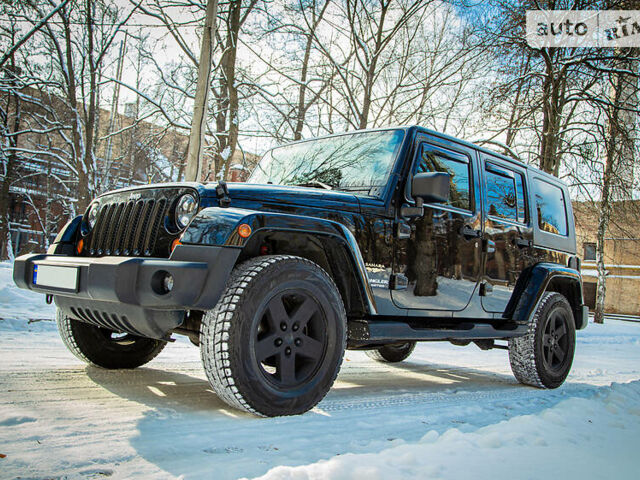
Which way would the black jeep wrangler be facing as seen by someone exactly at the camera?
facing the viewer and to the left of the viewer
